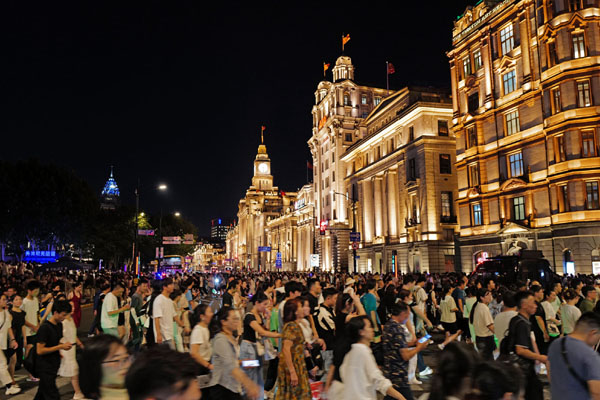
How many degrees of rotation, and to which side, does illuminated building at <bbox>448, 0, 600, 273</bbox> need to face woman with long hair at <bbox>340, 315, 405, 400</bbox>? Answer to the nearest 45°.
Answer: approximately 45° to its left

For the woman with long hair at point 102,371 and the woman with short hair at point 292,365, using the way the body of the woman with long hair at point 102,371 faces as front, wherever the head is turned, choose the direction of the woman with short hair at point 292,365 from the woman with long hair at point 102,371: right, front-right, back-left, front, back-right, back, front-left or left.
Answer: front-left

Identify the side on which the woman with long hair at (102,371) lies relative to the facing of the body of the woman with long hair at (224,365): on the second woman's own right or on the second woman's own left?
on the second woman's own right

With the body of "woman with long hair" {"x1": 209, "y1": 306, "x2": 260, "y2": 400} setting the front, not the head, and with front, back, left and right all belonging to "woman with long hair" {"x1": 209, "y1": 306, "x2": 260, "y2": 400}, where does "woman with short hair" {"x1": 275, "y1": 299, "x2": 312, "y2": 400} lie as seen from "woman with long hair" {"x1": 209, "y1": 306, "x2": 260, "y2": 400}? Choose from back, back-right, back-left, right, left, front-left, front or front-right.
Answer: front-left

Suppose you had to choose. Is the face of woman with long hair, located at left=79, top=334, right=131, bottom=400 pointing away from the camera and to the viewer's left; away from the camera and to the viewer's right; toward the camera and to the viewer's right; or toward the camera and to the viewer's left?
toward the camera and to the viewer's right

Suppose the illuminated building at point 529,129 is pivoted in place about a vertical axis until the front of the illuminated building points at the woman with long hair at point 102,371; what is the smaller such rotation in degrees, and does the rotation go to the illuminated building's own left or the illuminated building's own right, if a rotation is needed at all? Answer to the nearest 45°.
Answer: approximately 45° to the illuminated building's own left

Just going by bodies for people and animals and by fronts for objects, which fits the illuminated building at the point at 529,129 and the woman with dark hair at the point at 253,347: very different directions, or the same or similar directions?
very different directions

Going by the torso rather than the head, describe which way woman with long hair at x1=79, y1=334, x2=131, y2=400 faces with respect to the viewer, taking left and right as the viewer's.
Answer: facing to the right of the viewer

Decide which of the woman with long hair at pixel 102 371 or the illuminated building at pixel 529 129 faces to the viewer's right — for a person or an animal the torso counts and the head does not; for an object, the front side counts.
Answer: the woman with long hair
